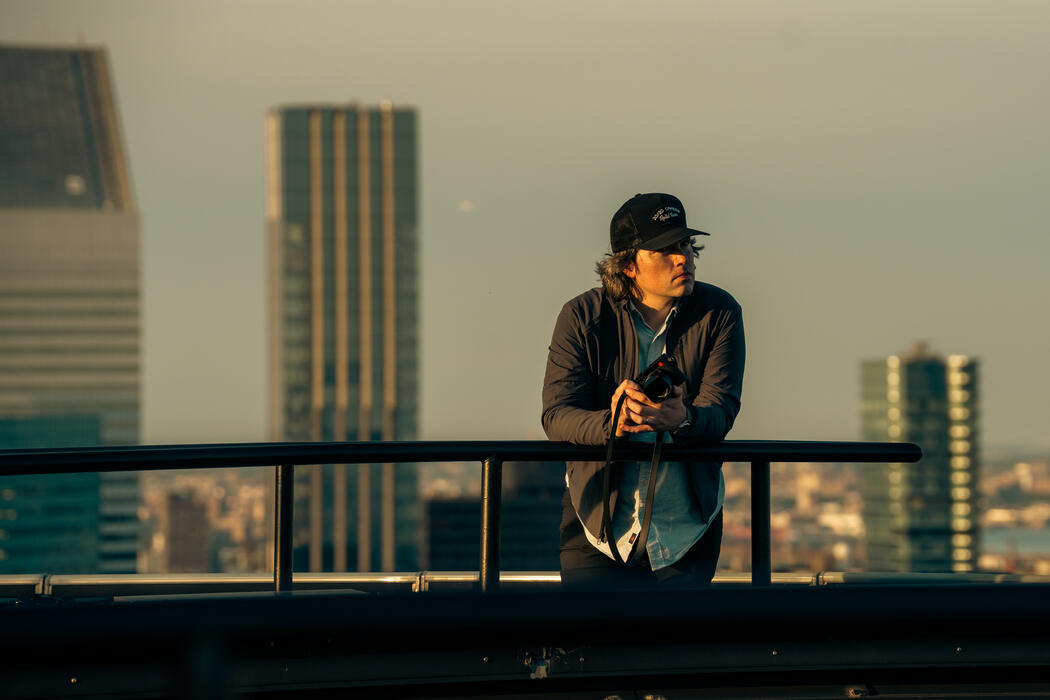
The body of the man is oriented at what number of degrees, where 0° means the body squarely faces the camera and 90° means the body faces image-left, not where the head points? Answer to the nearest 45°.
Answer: approximately 0°
